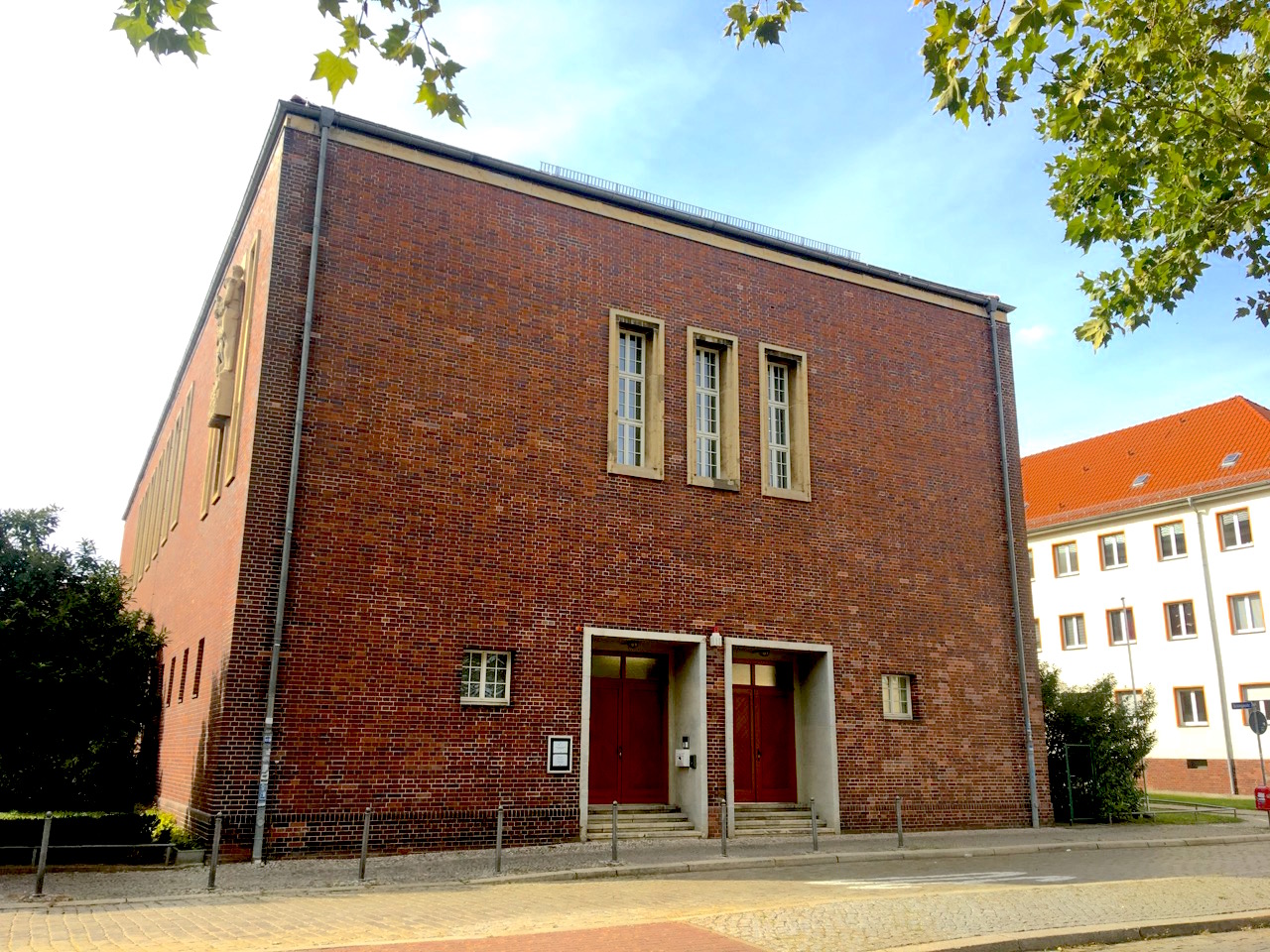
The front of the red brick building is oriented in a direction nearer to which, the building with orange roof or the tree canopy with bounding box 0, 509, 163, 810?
the building with orange roof

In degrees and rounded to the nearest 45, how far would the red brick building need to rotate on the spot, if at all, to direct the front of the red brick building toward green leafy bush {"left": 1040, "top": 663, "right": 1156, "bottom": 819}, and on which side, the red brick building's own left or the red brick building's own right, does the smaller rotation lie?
approximately 90° to the red brick building's own left

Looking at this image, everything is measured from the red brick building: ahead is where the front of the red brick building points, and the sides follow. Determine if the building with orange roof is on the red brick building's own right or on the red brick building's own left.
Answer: on the red brick building's own left

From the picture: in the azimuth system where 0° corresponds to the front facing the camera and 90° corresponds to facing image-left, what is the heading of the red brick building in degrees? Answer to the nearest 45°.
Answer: approximately 315°
